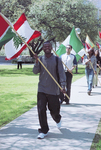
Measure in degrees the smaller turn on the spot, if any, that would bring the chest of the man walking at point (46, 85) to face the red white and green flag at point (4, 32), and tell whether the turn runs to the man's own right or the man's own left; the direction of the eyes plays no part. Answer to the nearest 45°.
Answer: approximately 135° to the man's own right

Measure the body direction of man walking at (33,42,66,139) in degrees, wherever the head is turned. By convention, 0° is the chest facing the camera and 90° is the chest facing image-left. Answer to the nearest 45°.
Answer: approximately 0°

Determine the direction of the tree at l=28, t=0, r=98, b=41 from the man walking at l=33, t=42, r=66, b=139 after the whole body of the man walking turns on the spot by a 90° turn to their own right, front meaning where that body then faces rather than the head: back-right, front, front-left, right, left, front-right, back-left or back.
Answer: right
